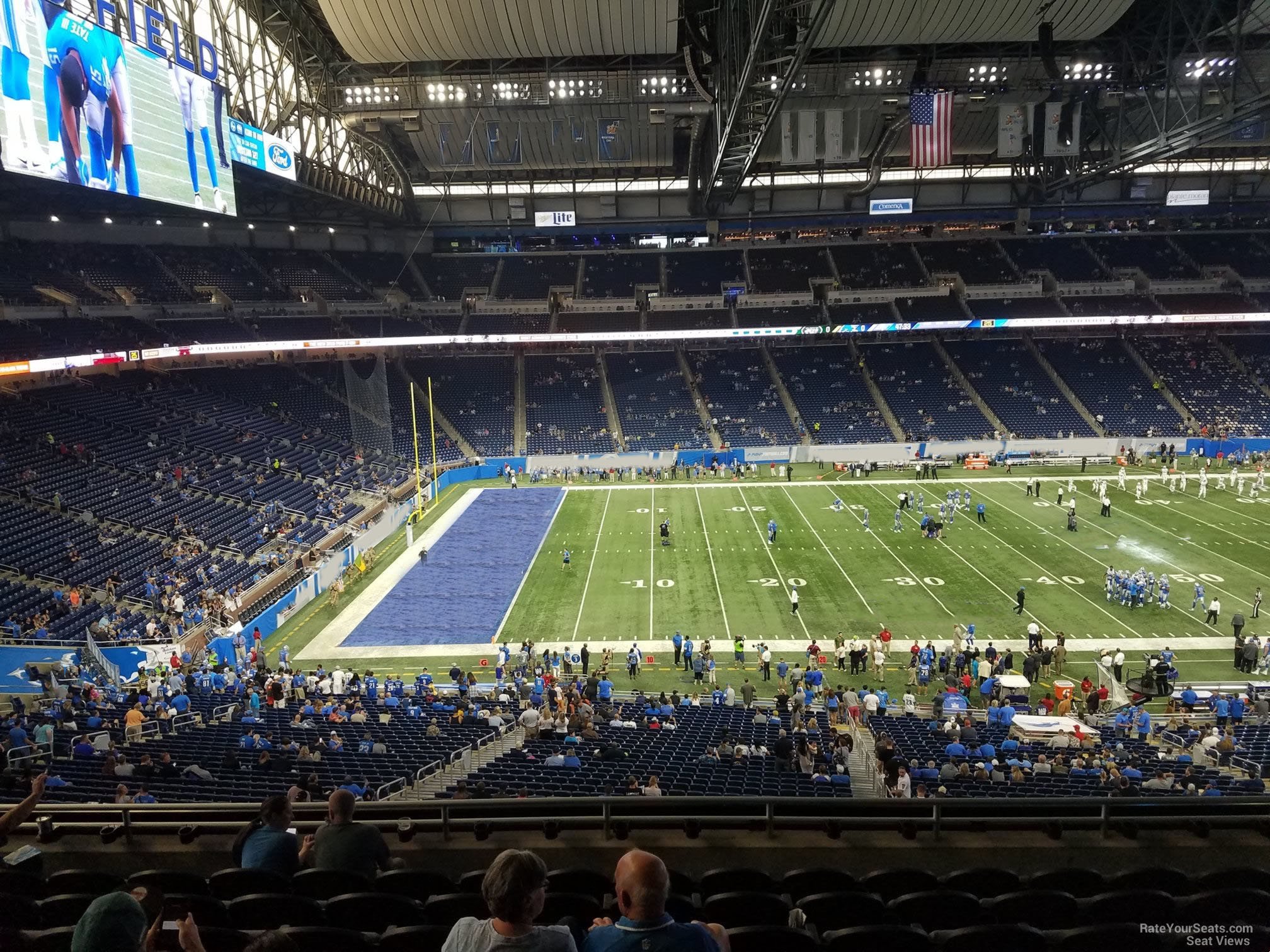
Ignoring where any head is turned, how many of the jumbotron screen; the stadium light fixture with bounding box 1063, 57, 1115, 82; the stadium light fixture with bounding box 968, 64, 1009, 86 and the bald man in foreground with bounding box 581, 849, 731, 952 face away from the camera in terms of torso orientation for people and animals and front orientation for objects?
1

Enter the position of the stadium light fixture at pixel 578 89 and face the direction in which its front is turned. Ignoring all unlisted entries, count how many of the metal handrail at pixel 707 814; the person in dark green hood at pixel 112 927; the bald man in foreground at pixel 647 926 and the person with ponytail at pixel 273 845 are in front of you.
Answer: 4

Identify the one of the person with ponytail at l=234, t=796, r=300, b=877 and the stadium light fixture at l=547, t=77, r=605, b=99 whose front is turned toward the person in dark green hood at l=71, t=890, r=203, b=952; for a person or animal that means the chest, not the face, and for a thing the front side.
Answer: the stadium light fixture

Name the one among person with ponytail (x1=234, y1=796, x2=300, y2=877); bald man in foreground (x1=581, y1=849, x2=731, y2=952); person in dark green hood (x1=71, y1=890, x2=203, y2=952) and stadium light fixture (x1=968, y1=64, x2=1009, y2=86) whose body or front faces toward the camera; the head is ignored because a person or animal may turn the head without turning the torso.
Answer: the stadium light fixture

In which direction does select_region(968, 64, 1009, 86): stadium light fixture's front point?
toward the camera

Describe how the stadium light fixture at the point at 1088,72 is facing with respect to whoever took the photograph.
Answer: facing the viewer

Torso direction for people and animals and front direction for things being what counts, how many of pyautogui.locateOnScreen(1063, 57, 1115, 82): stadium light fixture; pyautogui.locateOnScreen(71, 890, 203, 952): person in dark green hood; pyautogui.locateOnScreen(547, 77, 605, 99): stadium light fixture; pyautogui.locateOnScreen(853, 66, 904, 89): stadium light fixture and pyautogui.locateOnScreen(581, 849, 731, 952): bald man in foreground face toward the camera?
3

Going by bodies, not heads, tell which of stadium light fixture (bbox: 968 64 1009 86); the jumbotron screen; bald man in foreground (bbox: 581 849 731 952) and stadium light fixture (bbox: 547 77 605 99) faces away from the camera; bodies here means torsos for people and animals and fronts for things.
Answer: the bald man in foreground

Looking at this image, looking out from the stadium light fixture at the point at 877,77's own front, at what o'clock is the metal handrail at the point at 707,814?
The metal handrail is roughly at 12 o'clock from the stadium light fixture.

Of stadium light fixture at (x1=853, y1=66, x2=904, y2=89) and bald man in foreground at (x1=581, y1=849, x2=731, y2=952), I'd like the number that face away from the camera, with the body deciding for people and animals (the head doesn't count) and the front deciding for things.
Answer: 1

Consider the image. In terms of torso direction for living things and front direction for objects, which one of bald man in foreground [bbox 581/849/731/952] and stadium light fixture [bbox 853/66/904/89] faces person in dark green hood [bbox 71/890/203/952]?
the stadium light fixture

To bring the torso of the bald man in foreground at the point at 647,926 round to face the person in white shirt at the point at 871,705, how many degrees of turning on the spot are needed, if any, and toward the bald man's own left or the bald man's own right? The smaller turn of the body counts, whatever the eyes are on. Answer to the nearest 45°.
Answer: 0° — they already face them

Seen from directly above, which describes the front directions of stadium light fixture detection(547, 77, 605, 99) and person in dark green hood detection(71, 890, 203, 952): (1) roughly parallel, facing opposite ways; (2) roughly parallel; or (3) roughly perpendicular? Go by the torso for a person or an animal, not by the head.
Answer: roughly parallel, facing opposite ways

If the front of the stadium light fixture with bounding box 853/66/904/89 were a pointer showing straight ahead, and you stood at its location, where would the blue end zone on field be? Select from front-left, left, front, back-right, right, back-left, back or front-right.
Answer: front-right

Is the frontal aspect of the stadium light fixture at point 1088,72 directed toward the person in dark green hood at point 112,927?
yes

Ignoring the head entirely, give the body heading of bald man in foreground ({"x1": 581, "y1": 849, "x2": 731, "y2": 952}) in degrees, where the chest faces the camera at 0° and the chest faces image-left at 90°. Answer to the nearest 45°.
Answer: approximately 180°
